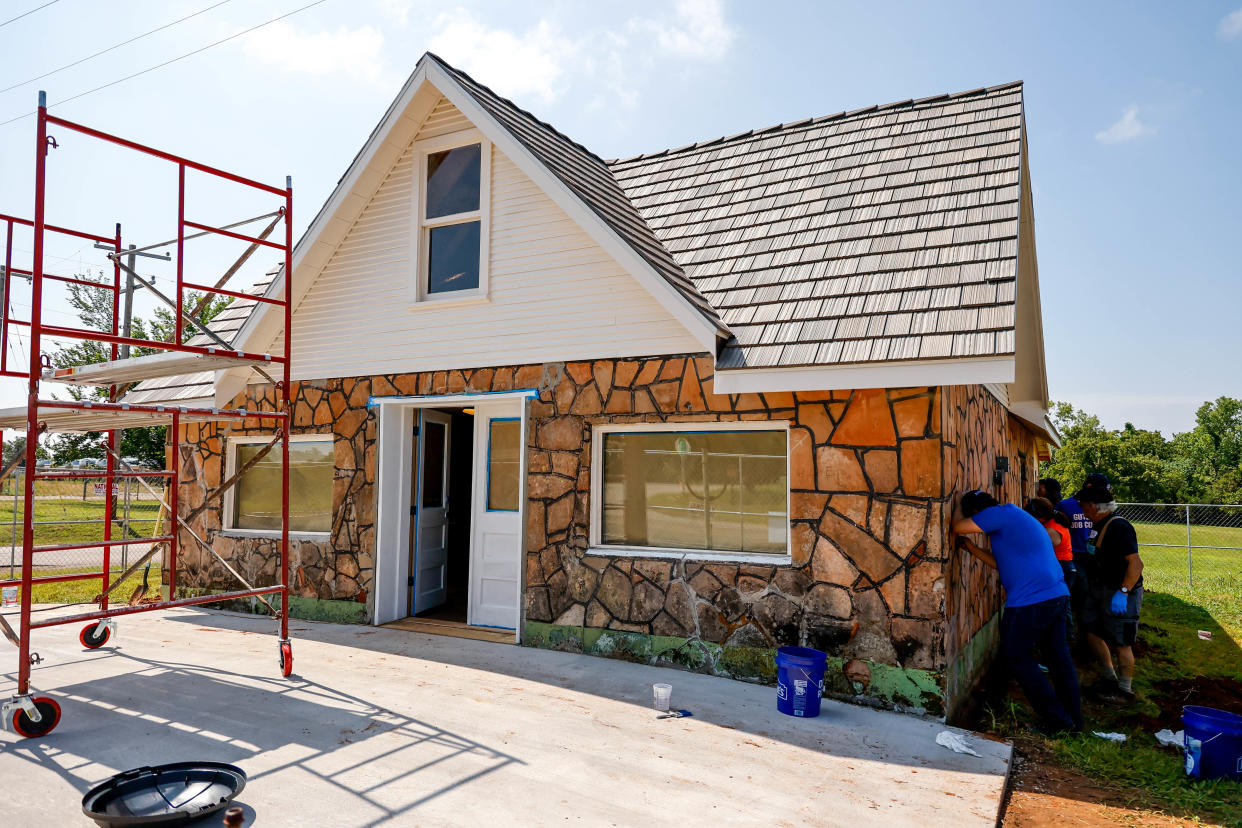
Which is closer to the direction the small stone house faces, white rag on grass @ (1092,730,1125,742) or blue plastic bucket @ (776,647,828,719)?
the blue plastic bucket

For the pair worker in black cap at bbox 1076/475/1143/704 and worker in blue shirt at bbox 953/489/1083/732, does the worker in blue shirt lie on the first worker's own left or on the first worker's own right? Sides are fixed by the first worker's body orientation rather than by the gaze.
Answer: on the first worker's own left

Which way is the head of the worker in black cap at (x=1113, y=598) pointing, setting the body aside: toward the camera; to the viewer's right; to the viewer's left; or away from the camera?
to the viewer's left

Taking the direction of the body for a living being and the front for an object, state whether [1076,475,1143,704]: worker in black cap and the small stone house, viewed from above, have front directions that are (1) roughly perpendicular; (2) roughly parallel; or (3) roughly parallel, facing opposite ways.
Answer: roughly perpendicular

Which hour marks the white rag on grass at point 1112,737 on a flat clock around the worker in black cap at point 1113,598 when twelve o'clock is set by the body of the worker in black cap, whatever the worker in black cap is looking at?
The white rag on grass is roughly at 9 o'clock from the worker in black cap.

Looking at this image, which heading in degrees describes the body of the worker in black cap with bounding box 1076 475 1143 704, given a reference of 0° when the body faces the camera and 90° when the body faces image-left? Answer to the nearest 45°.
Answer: approximately 90°

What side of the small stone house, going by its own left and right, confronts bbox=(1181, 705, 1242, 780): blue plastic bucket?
left

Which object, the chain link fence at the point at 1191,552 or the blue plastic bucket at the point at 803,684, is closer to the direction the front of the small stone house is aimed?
the blue plastic bucket

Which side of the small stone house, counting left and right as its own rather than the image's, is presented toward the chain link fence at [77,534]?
right

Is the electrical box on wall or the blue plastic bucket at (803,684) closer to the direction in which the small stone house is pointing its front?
the blue plastic bucket

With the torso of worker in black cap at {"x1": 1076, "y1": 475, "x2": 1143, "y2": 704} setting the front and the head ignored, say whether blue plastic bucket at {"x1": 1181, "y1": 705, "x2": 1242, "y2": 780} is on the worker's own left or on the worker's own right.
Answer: on the worker's own left

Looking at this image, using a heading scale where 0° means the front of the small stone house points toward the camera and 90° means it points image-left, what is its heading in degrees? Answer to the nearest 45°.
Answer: approximately 45°
